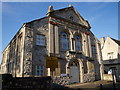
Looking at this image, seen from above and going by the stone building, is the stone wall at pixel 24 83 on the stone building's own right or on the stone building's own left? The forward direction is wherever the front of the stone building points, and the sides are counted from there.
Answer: on the stone building's own right

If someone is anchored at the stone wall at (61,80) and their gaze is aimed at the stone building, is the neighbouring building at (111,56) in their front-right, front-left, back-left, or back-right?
front-right

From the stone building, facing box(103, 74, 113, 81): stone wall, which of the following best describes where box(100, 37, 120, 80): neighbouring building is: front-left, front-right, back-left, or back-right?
front-left

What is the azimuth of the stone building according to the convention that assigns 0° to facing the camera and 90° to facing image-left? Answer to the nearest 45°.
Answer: approximately 315°

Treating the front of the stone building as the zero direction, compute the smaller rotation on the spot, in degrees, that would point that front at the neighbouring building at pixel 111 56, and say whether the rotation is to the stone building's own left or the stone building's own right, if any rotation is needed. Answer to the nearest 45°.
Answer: approximately 90° to the stone building's own left
